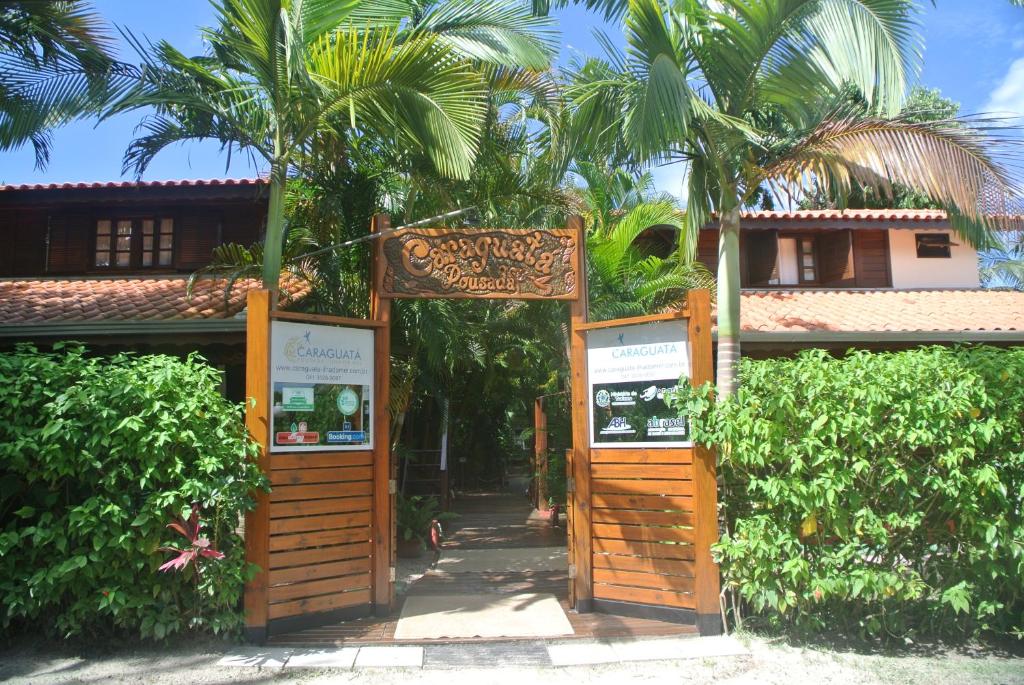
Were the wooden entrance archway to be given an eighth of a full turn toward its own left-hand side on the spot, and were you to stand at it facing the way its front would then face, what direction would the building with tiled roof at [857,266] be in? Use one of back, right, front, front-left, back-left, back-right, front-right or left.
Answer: left

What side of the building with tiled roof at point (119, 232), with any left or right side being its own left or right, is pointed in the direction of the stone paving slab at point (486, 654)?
front

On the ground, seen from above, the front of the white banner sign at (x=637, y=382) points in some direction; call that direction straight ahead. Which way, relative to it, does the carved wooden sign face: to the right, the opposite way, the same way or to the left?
the same way

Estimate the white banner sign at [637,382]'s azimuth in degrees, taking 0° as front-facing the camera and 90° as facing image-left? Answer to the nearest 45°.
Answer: approximately 0°

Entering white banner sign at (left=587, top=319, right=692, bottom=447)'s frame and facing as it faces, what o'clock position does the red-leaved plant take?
The red-leaved plant is roughly at 2 o'clock from the white banner sign.

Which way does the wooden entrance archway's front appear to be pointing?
toward the camera

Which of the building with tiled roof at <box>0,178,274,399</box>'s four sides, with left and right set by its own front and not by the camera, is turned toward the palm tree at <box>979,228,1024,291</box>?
left

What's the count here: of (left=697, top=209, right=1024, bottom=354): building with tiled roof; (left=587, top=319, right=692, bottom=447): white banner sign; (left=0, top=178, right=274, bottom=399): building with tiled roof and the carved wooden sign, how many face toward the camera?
4

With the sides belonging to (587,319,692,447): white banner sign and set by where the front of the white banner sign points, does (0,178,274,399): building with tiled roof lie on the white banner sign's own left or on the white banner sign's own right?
on the white banner sign's own right

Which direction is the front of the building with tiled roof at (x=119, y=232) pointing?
toward the camera

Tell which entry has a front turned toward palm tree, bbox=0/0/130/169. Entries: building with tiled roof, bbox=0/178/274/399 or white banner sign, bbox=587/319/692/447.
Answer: the building with tiled roof

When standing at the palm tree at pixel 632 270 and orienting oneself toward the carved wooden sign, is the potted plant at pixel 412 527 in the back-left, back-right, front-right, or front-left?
front-right

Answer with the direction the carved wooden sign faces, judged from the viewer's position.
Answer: facing the viewer

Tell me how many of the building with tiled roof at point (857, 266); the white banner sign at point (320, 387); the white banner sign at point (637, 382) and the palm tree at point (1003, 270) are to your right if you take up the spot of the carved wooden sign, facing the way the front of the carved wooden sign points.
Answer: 1
